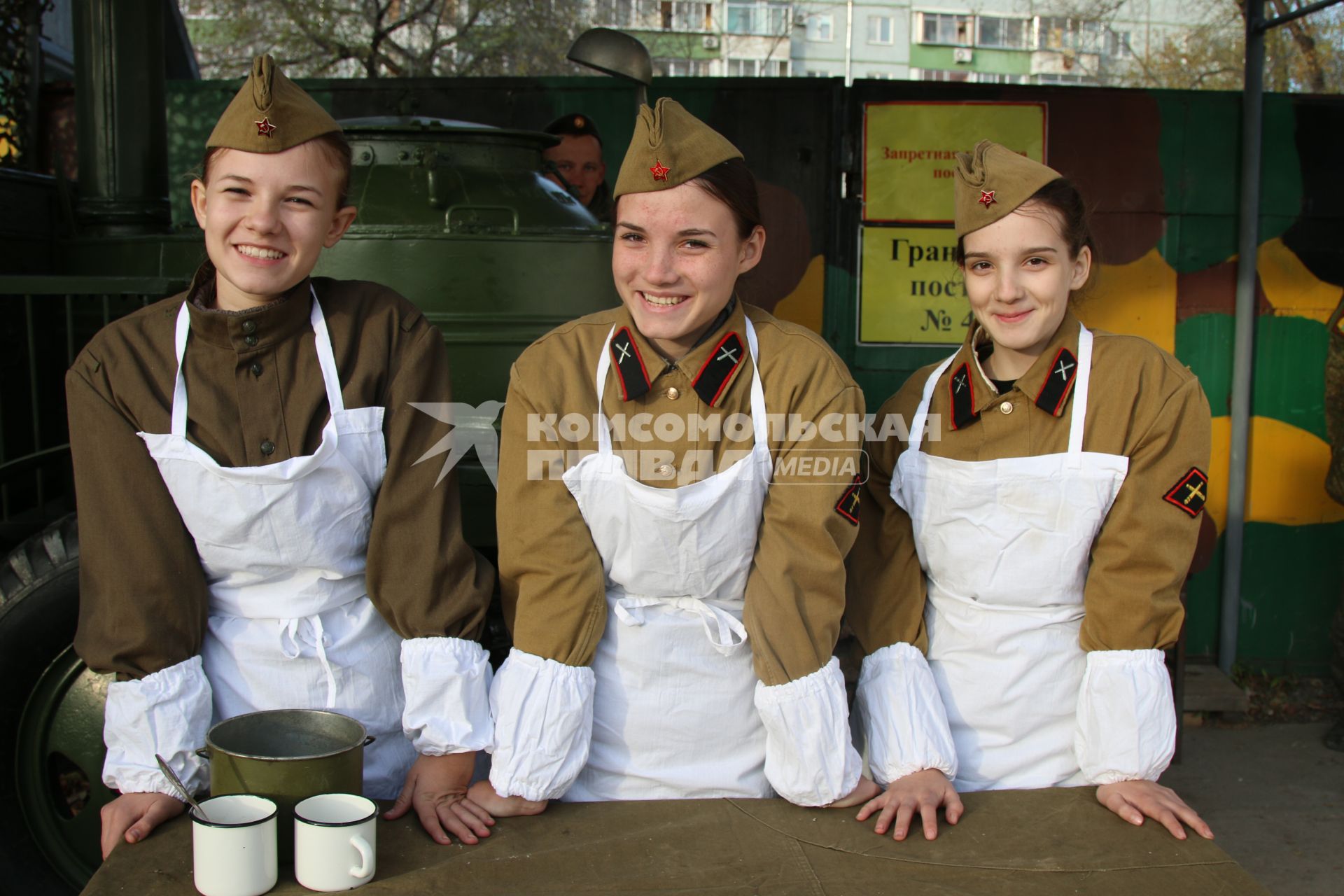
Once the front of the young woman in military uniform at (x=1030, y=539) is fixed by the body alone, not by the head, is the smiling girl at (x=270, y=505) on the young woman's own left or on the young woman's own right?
on the young woman's own right

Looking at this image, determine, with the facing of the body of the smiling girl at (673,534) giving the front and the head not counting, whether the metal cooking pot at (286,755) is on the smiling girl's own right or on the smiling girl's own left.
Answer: on the smiling girl's own right

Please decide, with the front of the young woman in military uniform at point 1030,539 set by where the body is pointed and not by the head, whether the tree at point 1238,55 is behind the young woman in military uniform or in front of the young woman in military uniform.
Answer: behind

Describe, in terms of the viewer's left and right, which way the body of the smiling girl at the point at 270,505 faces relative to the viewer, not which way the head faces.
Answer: facing the viewer

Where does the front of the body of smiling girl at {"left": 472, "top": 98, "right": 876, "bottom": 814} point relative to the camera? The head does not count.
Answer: toward the camera

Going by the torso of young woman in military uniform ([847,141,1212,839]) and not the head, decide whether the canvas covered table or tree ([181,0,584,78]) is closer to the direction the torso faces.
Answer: the canvas covered table

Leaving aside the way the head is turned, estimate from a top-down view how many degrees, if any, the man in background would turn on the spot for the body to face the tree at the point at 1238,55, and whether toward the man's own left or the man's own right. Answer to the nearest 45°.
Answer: approximately 135° to the man's own left

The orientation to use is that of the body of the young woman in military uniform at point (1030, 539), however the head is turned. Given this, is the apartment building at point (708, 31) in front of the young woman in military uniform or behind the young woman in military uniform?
behind

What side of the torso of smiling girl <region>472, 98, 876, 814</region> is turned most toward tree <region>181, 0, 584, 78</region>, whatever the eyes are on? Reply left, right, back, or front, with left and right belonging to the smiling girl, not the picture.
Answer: back

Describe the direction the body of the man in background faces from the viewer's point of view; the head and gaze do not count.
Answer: toward the camera
